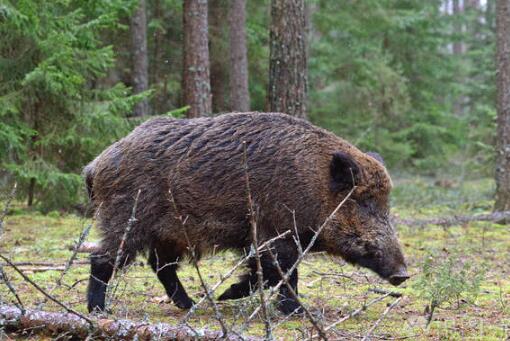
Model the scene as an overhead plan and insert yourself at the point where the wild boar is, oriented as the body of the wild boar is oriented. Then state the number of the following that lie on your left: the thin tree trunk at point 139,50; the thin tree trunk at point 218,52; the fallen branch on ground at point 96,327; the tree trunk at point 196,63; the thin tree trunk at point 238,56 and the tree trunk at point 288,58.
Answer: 5

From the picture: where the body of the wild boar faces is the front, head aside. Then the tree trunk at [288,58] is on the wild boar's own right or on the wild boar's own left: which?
on the wild boar's own left

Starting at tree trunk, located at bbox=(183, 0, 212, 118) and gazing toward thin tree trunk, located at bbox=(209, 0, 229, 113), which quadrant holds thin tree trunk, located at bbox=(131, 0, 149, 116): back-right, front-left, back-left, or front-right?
front-left

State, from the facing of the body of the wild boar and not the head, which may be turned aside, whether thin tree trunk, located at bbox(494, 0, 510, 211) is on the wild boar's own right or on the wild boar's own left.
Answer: on the wild boar's own left

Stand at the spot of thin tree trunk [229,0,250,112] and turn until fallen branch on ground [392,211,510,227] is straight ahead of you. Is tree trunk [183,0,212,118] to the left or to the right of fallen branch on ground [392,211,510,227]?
right

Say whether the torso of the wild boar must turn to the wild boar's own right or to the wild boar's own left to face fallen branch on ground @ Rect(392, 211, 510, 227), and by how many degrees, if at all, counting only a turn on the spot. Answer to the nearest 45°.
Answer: approximately 45° to the wild boar's own left

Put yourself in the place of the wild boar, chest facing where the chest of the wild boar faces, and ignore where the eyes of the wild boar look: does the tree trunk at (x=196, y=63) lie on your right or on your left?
on your left

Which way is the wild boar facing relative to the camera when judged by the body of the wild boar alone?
to the viewer's right

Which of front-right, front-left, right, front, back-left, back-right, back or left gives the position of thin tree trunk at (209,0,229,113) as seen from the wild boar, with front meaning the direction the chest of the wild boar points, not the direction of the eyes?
left

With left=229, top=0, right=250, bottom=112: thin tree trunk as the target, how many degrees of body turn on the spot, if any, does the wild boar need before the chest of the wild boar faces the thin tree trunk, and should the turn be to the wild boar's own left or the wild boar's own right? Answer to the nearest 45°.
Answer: approximately 90° to the wild boar's own left

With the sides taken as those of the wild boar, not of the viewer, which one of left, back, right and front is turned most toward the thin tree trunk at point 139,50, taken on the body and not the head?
left

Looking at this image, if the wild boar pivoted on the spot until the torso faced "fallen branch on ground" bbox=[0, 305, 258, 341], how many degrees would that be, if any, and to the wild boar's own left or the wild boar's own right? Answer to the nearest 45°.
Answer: approximately 135° to the wild boar's own right
